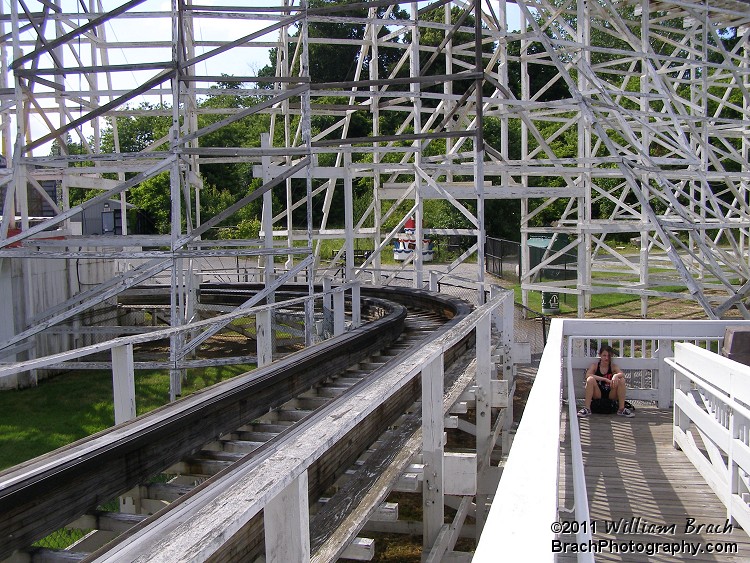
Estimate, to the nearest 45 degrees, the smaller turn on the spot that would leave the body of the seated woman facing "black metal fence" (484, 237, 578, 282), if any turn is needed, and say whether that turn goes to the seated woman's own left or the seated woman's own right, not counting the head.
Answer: approximately 180°

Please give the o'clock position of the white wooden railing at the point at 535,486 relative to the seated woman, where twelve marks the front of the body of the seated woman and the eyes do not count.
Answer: The white wooden railing is roughly at 12 o'clock from the seated woman.

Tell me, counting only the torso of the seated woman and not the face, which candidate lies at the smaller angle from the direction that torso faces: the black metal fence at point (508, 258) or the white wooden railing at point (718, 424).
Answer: the white wooden railing

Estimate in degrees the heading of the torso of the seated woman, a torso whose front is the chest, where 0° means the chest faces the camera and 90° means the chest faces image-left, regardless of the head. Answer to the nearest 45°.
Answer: approximately 0°
